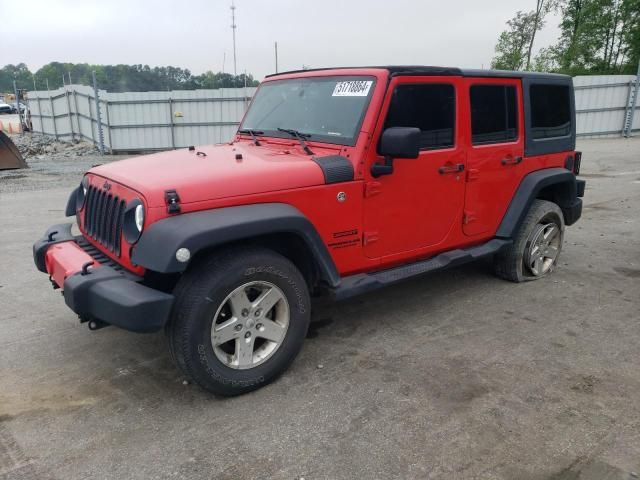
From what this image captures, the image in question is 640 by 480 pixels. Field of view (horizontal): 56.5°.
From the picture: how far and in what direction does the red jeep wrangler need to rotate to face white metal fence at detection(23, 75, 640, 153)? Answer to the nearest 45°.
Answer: approximately 135° to its right

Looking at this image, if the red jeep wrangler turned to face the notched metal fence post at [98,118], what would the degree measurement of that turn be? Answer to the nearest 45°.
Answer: approximately 90° to its right

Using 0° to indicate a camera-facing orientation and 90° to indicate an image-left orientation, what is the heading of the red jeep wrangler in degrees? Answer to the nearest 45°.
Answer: approximately 45°
